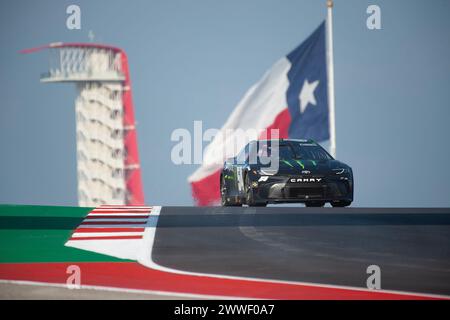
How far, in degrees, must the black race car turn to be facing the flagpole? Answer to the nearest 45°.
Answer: approximately 180°

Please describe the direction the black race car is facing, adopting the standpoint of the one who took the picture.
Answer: facing the viewer

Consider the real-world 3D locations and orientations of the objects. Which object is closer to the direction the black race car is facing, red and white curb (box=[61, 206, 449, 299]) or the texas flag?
the red and white curb

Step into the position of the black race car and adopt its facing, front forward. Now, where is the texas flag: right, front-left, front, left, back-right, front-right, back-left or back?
back

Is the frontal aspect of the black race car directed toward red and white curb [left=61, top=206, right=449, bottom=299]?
yes
